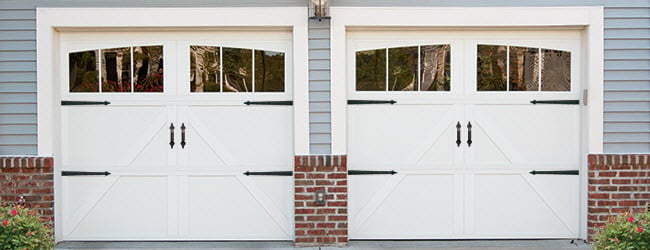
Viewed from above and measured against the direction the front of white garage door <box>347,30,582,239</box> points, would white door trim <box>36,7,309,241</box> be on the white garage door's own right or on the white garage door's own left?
on the white garage door's own right

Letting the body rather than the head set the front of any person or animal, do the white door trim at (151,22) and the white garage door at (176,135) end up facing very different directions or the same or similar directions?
same or similar directions

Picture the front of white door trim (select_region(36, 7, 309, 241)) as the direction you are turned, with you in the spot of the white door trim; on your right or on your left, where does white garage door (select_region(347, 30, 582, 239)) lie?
on your left

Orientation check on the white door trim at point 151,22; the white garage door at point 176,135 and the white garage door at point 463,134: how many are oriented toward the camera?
3

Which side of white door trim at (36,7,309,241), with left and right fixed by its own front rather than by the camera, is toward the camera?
front

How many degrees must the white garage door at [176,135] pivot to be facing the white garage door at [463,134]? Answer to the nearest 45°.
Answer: approximately 90° to its left

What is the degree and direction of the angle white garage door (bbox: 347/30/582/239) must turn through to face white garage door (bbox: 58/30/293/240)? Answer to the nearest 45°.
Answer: approximately 90° to its right

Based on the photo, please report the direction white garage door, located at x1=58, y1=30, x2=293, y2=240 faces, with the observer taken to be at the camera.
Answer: facing the viewer

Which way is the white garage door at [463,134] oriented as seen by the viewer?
toward the camera
